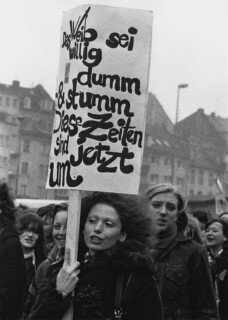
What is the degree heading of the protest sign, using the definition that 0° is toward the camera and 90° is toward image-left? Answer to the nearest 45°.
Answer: approximately 0°

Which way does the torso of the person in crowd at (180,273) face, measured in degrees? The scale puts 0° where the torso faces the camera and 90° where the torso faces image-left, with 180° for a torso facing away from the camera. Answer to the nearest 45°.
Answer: approximately 45°

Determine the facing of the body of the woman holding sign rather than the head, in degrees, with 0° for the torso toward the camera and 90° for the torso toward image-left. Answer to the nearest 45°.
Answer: approximately 45°

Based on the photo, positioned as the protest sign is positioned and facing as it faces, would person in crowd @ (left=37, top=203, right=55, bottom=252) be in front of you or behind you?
behind

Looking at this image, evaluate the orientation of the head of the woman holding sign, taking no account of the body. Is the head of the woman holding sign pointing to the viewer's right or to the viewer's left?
to the viewer's left

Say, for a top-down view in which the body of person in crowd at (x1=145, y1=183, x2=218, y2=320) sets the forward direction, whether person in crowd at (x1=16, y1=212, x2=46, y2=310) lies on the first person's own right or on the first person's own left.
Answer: on the first person's own right
